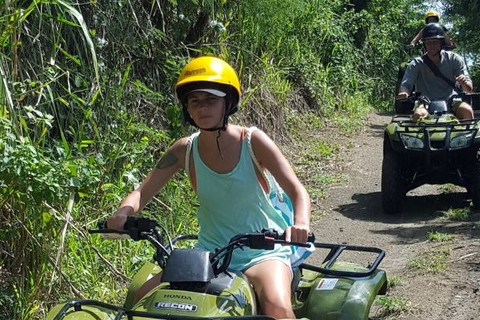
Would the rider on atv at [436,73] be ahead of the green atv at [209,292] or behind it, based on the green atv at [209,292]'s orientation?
behind

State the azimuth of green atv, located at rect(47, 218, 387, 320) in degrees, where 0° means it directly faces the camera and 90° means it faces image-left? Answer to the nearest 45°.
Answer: approximately 45°

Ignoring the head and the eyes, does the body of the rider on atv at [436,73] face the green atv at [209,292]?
yes

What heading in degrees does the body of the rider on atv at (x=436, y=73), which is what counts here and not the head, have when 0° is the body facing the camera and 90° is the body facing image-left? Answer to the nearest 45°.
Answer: approximately 0°

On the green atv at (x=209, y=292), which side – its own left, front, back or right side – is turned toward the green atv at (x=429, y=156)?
back

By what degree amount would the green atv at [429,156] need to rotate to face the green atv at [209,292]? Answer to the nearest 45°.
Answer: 0° — it already faces it

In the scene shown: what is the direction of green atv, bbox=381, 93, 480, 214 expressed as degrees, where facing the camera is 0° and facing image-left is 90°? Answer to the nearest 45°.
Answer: approximately 0°
